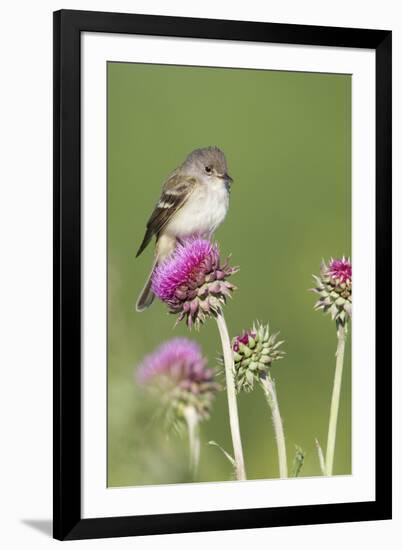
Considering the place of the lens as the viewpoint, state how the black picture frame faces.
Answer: facing the viewer and to the right of the viewer
